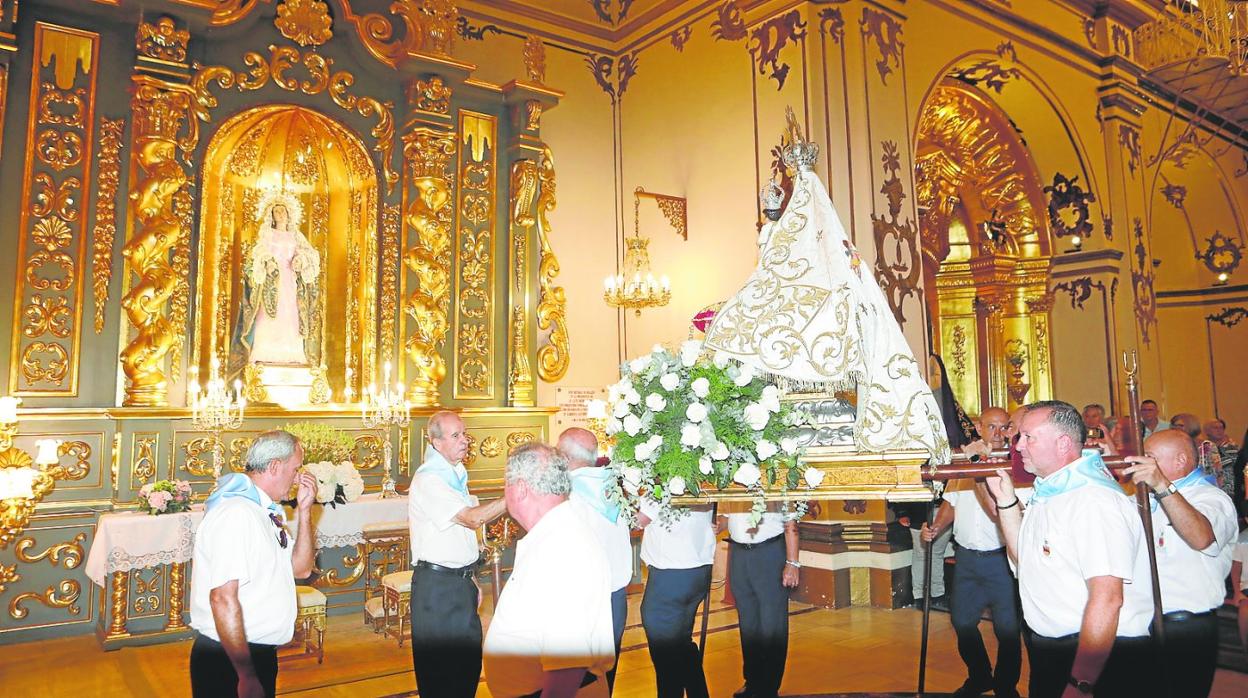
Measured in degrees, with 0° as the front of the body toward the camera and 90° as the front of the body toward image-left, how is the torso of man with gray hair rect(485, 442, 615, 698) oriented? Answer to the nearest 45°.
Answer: approximately 135°

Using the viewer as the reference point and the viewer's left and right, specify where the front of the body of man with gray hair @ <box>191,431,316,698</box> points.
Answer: facing to the right of the viewer

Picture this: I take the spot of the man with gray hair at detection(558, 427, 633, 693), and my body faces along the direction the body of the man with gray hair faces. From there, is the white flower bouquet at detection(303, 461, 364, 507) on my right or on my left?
on my left

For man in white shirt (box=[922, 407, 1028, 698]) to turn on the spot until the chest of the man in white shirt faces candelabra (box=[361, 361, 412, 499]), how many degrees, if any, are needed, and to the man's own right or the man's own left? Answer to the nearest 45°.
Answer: approximately 90° to the man's own right

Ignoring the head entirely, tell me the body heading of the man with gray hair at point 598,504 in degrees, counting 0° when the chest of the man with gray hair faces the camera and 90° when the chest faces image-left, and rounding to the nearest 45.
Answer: approximately 225°
